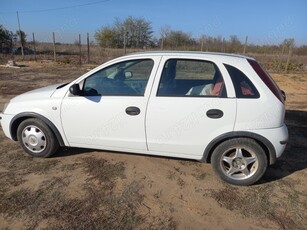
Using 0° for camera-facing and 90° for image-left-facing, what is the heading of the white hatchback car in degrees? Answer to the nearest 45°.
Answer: approximately 90°
